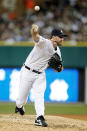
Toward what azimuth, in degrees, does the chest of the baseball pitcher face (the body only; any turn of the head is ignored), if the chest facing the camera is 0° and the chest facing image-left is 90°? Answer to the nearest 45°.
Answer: approximately 315°
